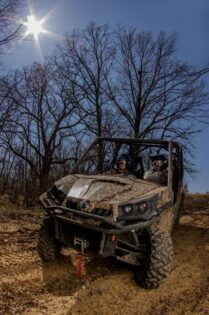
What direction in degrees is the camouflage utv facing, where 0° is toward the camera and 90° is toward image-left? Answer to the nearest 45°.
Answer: approximately 45°
